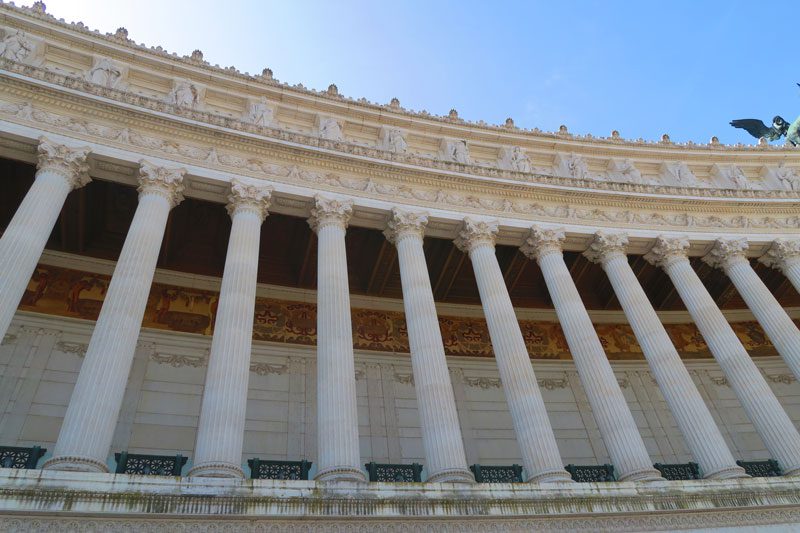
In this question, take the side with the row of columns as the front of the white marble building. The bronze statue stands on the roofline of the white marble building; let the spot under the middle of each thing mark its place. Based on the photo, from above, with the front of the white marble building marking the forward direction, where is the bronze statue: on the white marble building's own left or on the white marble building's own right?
on the white marble building's own left

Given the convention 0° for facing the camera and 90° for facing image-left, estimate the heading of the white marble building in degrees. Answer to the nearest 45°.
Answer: approximately 0°
